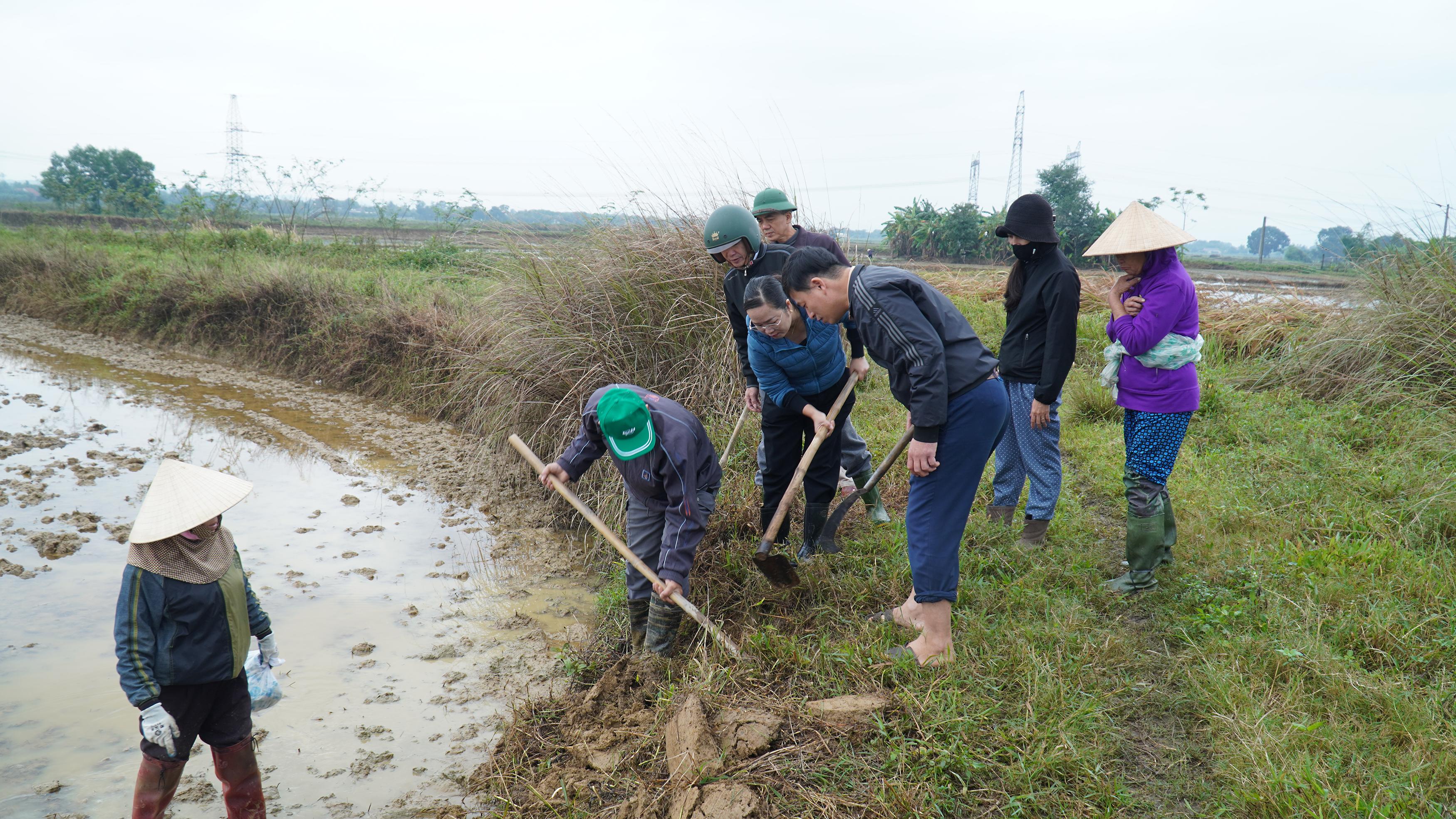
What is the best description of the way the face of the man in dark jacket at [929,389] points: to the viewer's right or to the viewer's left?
to the viewer's left

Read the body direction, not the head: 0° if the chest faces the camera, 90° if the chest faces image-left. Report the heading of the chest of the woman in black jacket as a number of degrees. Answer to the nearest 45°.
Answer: approximately 45°

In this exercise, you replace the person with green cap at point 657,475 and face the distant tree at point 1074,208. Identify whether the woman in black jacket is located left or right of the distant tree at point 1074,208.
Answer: right

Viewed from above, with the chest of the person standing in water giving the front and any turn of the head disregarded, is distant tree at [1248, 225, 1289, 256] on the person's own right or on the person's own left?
on the person's own left

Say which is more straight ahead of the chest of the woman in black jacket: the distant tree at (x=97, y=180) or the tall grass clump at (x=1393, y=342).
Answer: the distant tree

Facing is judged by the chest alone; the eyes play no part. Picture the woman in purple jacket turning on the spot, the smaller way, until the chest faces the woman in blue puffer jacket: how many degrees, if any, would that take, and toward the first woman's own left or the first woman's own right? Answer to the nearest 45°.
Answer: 0° — they already face them

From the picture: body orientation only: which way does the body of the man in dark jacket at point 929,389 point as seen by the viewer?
to the viewer's left

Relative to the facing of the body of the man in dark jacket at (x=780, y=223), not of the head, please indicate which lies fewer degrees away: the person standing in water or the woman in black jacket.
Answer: the person standing in water

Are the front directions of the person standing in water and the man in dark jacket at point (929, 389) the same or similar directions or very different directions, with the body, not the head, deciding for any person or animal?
very different directions

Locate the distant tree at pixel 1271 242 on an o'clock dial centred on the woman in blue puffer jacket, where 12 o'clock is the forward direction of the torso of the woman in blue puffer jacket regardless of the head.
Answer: The distant tree is roughly at 7 o'clock from the woman in blue puffer jacket.
